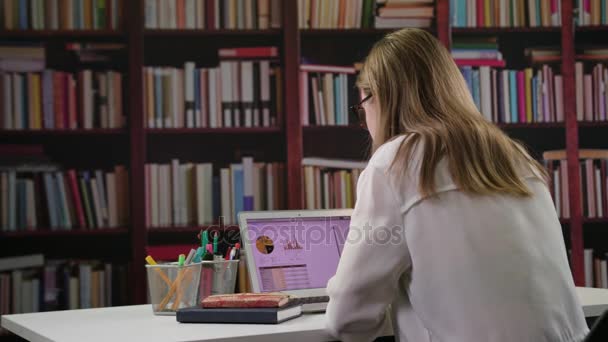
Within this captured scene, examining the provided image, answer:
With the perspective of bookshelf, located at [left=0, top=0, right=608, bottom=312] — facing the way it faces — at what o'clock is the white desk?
The white desk is roughly at 12 o'clock from the bookshelf.

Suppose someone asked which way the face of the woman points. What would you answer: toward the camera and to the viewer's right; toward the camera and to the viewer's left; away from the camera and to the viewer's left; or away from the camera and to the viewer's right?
away from the camera and to the viewer's left

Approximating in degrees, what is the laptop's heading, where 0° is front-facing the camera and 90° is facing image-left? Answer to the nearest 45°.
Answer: approximately 0°

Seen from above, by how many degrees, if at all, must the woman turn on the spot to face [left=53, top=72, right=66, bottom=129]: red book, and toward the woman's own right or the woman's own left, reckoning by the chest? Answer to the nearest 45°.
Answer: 0° — they already face it

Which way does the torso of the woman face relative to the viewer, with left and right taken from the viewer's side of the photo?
facing away from the viewer and to the left of the viewer

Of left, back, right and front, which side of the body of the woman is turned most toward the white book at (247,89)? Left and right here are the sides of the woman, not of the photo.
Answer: front

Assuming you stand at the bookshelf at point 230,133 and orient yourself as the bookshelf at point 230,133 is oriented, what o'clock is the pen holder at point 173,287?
The pen holder is roughly at 12 o'clock from the bookshelf.

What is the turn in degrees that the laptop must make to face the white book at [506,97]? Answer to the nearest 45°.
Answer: approximately 135° to its left

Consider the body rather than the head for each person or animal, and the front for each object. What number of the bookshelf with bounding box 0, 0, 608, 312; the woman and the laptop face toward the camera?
2

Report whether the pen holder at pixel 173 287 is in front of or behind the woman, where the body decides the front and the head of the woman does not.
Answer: in front

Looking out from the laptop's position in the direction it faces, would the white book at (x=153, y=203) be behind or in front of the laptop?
behind

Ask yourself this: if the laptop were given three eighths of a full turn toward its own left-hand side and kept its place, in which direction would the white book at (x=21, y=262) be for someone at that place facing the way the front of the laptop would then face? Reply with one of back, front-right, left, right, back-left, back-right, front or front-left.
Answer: left
